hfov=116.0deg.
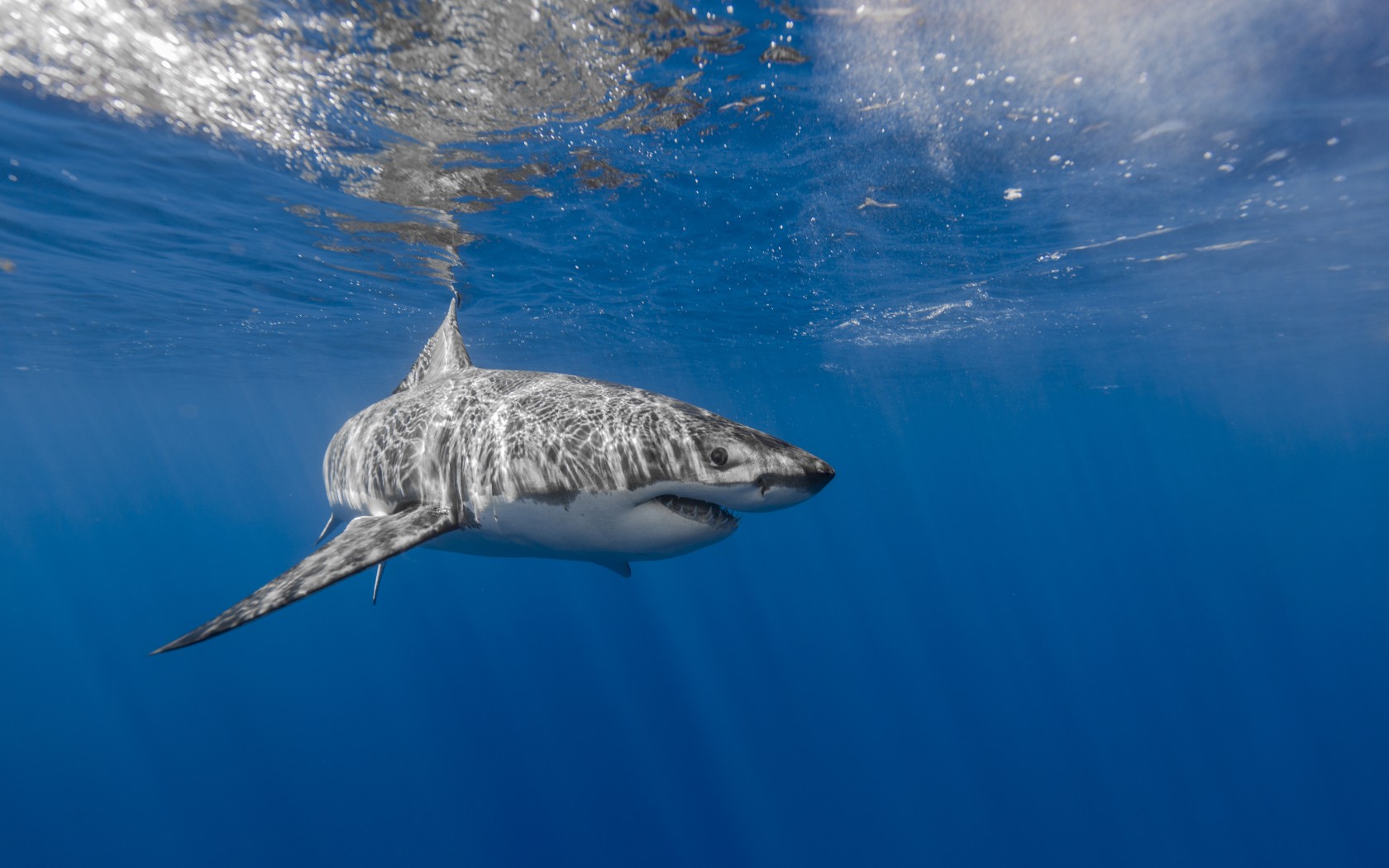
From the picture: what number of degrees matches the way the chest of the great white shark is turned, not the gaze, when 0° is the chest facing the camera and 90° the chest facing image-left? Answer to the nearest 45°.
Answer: approximately 315°
